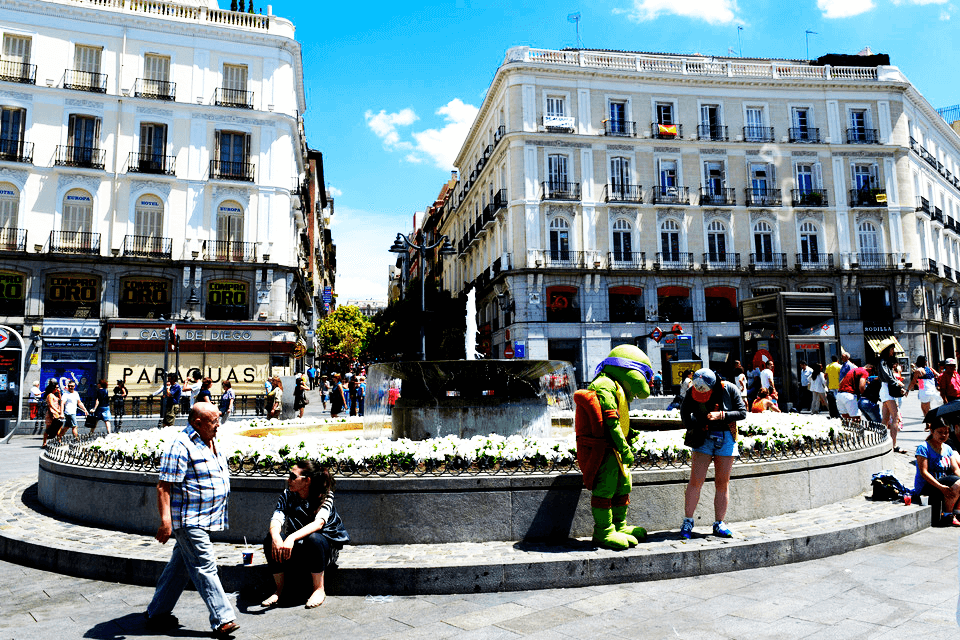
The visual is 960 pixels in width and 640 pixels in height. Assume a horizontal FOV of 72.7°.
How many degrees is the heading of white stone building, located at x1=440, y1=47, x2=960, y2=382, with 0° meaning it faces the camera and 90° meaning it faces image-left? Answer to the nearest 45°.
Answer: approximately 0°

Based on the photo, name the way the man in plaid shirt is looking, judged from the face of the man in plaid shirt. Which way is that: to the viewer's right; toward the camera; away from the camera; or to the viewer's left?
to the viewer's right

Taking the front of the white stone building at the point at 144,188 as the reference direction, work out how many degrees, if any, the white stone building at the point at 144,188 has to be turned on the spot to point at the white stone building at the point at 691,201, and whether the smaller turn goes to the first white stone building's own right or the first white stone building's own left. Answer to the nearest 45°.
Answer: approximately 90° to the first white stone building's own left

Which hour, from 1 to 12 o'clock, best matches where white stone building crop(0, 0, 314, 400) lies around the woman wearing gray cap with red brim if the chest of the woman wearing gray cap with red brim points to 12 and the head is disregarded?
The white stone building is roughly at 4 o'clock from the woman wearing gray cap with red brim.

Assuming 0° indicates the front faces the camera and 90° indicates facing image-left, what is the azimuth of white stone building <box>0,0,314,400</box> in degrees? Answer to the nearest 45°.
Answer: approximately 0°

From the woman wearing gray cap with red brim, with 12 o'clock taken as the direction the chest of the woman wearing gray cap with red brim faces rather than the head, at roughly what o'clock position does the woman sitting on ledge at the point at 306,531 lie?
The woman sitting on ledge is roughly at 2 o'clock from the woman wearing gray cap with red brim.

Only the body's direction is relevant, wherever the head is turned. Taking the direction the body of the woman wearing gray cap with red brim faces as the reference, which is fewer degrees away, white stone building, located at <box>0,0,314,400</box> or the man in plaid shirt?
the man in plaid shirt

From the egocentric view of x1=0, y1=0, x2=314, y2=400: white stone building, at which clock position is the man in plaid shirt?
The man in plaid shirt is roughly at 12 o'clock from the white stone building.
